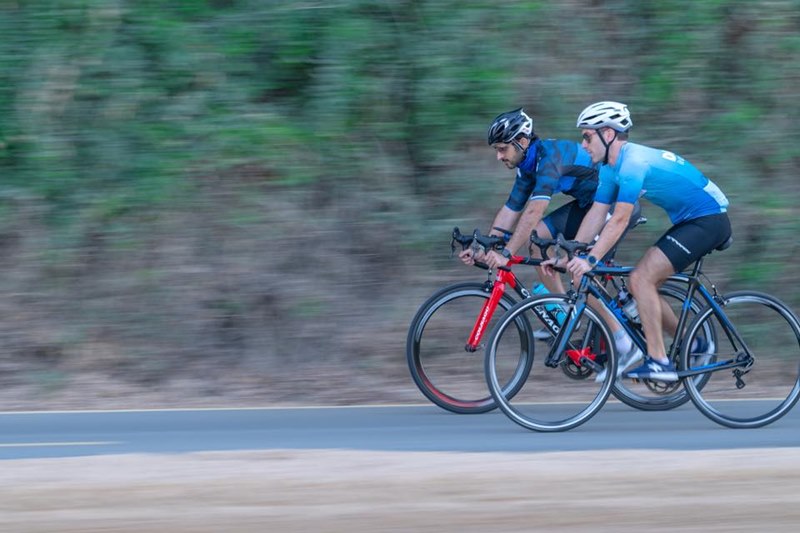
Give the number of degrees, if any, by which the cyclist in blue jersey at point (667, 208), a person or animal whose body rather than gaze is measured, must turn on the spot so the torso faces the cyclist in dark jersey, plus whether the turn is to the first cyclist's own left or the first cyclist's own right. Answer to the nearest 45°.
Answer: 0° — they already face them

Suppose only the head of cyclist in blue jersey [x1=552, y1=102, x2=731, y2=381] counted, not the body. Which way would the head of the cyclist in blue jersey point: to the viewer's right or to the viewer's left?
to the viewer's left

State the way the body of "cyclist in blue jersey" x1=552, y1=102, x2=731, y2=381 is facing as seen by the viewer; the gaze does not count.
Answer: to the viewer's left
